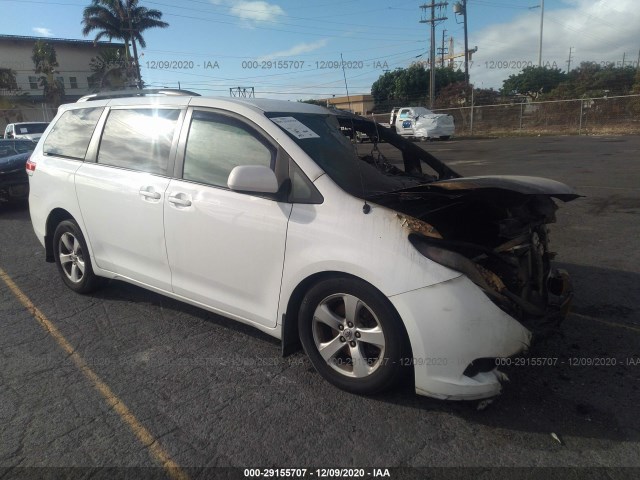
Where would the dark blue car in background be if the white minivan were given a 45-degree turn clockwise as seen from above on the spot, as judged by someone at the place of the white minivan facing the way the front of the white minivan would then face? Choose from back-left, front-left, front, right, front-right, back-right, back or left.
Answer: back-right

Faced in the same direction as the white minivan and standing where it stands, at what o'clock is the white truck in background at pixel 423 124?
The white truck in background is roughly at 8 o'clock from the white minivan.

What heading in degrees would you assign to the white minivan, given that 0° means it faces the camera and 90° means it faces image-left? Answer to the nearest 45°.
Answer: approximately 315°

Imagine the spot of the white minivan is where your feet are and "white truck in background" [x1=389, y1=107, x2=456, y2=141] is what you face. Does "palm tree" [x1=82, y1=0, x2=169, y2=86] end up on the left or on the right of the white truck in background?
left
